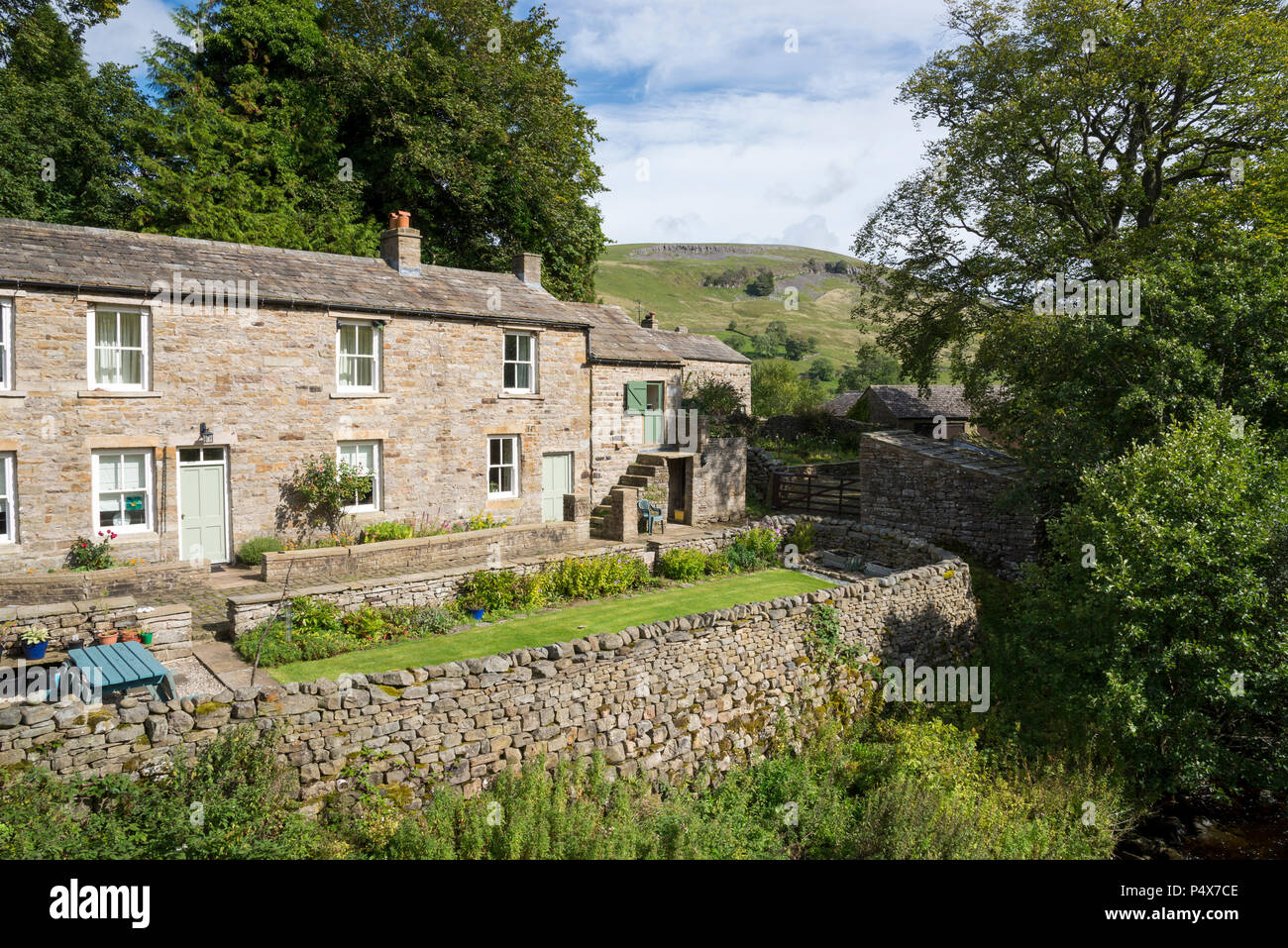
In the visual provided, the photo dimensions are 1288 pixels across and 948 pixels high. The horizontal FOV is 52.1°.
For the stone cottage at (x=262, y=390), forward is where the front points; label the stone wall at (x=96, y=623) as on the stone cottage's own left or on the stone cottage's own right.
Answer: on the stone cottage's own right

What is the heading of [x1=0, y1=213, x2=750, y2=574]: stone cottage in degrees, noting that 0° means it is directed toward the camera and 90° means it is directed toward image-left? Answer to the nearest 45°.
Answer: approximately 315°

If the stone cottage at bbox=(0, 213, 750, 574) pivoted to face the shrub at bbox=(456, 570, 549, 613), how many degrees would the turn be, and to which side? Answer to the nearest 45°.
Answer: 0° — it already faces it

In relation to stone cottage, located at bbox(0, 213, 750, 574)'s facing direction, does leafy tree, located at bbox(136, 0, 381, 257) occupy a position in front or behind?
behind
